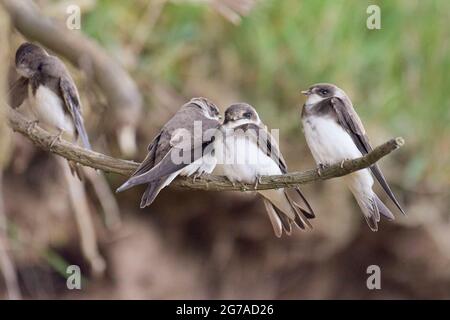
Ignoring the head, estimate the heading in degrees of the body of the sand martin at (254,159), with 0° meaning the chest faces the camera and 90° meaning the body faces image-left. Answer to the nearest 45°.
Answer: approximately 45°

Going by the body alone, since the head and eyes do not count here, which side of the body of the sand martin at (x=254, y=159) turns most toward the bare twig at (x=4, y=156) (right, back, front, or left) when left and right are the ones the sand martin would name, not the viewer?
right

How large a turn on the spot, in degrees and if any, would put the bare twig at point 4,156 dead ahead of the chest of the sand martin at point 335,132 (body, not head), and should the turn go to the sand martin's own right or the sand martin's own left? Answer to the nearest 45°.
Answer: approximately 90° to the sand martin's own right

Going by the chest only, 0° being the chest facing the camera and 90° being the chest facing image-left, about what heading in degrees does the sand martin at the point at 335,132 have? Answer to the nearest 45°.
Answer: approximately 45°

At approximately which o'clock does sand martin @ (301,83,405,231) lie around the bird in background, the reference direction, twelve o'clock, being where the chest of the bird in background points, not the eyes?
The sand martin is roughly at 8 o'clock from the bird in background.
